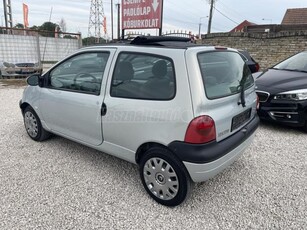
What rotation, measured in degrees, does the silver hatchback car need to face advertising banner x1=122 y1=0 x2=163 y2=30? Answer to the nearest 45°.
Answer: approximately 45° to its right

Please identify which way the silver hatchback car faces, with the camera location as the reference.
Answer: facing away from the viewer and to the left of the viewer

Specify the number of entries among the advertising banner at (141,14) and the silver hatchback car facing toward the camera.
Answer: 1

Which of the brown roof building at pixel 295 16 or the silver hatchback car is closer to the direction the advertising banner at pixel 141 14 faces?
the silver hatchback car

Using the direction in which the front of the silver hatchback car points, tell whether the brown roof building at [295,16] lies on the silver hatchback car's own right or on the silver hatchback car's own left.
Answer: on the silver hatchback car's own right

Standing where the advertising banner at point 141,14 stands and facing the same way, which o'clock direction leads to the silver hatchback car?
The silver hatchback car is roughly at 12 o'clock from the advertising banner.

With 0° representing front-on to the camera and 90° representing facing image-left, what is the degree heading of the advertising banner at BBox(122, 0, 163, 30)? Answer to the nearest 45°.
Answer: approximately 0°

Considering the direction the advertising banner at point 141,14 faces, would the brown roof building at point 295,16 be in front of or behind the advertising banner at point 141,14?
behind

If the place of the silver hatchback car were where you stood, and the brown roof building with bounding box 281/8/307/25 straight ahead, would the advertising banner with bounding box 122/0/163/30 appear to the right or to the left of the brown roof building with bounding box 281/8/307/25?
left
